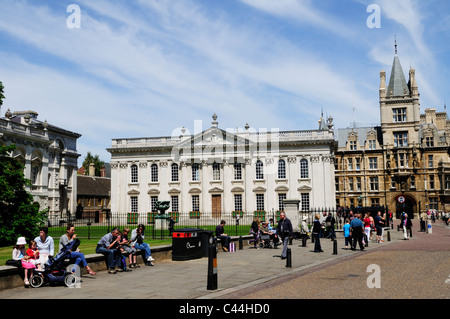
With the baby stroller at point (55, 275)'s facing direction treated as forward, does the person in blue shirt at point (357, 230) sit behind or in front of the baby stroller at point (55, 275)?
behind

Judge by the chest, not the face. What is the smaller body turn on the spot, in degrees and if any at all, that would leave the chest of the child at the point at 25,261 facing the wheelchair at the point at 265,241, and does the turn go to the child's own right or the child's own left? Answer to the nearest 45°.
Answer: approximately 90° to the child's own left

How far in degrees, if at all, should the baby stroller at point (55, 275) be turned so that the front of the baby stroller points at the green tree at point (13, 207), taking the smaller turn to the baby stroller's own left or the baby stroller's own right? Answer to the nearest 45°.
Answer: approximately 90° to the baby stroller's own right

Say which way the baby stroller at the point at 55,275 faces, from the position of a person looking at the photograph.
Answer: facing to the left of the viewer

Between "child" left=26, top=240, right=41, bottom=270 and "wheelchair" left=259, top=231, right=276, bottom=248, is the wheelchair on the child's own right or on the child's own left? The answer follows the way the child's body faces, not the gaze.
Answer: on the child's own left

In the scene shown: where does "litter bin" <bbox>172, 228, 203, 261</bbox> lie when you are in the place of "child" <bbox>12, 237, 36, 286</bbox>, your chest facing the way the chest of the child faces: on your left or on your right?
on your left
